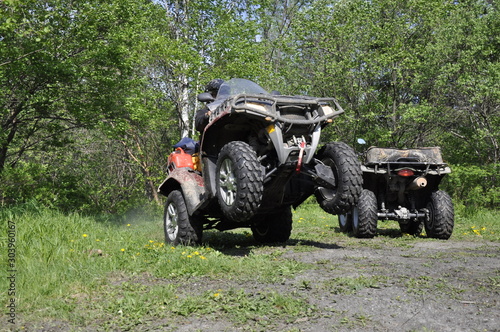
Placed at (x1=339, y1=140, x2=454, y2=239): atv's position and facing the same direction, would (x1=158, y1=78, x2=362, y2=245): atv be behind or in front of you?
behind

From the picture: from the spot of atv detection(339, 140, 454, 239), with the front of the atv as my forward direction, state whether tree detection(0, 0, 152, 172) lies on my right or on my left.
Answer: on my left

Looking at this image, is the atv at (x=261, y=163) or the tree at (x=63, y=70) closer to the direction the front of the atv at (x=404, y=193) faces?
the tree

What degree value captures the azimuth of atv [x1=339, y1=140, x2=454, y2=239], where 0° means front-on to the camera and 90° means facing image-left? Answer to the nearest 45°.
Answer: approximately 180°
